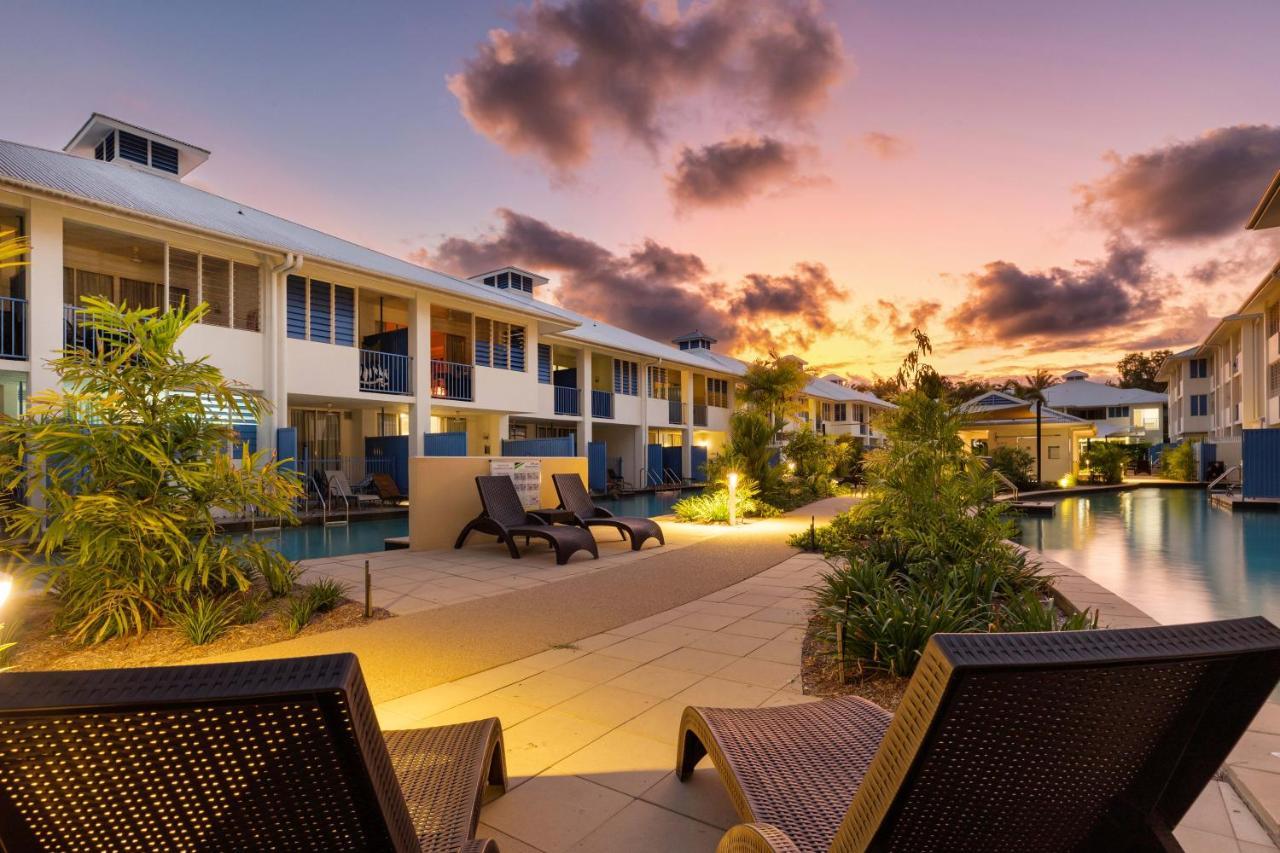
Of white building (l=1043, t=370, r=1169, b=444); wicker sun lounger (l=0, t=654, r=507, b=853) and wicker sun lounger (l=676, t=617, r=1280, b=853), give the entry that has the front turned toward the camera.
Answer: the white building

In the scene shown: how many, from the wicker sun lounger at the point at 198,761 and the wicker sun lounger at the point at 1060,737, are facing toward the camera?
0

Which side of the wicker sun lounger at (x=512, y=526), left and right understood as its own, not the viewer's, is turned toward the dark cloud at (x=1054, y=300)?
left

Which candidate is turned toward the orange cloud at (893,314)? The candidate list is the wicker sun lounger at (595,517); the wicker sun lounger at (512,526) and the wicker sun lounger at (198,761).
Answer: the wicker sun lounger at (198,761)

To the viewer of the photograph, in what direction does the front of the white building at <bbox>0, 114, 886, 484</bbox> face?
facing the viewer and to the right of the viewer

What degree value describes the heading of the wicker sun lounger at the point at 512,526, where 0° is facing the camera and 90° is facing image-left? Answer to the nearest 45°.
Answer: approximately 315°

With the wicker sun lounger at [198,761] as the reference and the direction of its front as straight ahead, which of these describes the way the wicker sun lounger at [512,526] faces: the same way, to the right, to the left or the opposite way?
to the right

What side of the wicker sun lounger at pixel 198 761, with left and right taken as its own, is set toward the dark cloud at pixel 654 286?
front

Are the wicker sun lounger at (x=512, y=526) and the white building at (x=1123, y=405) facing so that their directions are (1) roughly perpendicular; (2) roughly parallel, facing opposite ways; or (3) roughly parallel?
roughly perpendicular

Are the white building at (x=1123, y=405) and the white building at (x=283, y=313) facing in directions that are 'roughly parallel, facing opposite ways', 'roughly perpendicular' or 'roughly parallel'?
roughly perpendicular

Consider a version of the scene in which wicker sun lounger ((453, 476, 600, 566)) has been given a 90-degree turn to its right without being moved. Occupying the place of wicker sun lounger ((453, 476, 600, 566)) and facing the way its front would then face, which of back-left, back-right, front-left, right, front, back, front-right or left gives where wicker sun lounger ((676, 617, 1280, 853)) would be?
front-left

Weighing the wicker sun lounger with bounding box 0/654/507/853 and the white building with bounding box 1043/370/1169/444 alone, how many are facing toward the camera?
1

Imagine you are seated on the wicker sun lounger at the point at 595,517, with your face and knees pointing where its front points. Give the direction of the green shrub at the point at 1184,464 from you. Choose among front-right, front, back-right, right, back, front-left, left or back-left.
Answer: left
